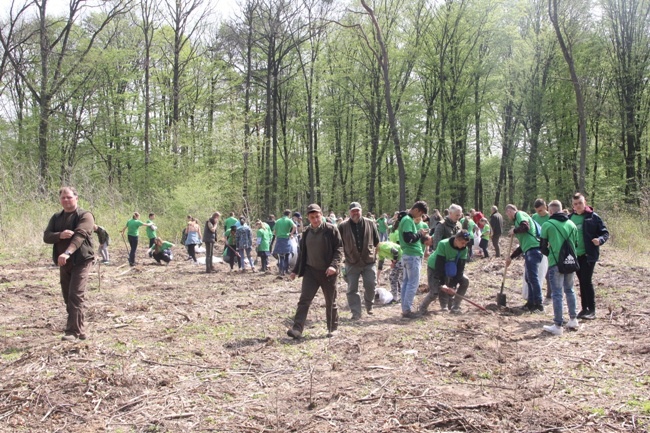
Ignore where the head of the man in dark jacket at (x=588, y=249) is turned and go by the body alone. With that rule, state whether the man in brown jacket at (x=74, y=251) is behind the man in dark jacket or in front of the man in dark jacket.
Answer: in front

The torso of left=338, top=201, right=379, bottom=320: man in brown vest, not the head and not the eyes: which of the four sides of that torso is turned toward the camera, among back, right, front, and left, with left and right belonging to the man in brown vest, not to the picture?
front

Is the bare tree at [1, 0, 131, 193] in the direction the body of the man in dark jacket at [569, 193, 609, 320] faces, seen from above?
no

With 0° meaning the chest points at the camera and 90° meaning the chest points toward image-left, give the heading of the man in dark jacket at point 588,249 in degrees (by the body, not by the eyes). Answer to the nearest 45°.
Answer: approximately 45°

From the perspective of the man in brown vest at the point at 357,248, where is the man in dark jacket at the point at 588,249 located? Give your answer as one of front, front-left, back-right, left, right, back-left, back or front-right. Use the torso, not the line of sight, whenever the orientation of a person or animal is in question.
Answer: left

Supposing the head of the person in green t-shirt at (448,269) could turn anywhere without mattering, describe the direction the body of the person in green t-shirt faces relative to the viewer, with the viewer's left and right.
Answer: facing the viewer and to the right of the viewer

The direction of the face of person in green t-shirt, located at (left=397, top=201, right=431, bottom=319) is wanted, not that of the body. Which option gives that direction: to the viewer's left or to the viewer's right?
to the viewer's right

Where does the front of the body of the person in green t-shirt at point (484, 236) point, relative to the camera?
to the viewer's left

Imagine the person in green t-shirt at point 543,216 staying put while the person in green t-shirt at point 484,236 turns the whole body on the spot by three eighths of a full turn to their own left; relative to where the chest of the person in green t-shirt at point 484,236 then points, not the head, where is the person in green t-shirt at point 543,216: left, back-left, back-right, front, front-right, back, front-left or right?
front-right

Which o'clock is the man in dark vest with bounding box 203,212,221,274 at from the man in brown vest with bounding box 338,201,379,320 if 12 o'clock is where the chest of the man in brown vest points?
The man in dark vest is roughly at 5 o'clock from the man in brown vest.

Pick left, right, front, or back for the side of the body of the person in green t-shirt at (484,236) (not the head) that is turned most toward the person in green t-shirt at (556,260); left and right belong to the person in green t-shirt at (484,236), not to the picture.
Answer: left
